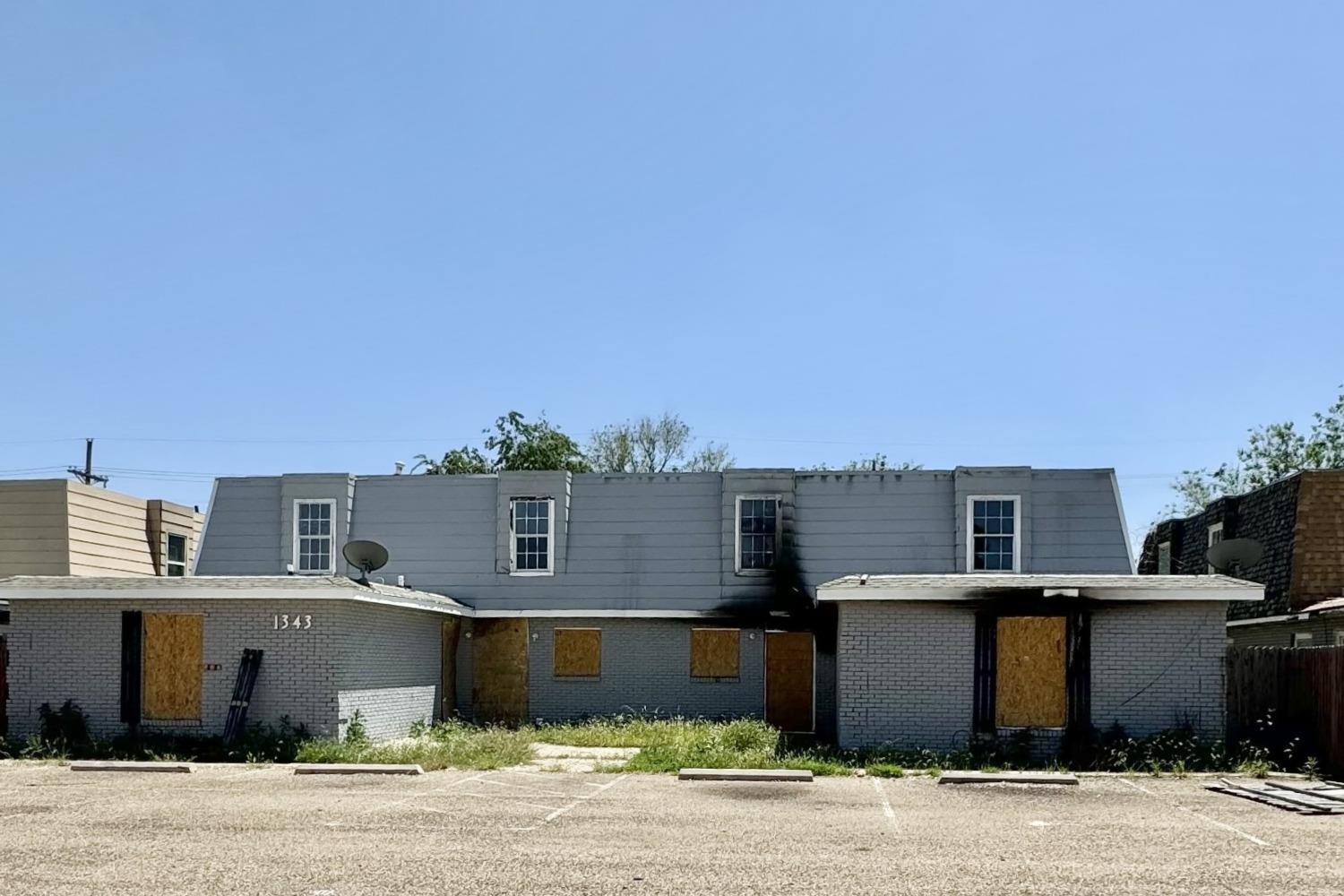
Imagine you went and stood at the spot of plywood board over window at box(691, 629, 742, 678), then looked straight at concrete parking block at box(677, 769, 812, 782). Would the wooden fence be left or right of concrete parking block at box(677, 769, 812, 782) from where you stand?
left

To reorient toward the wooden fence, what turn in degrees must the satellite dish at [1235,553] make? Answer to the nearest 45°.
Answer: approximately 180°
